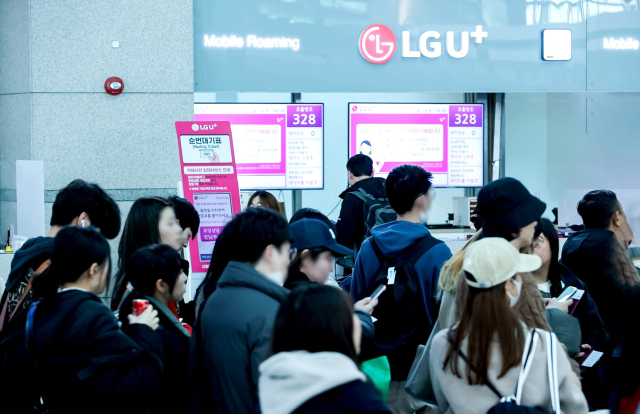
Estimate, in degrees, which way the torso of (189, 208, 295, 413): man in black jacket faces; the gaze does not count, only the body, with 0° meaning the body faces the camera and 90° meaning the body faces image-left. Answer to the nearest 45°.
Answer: approximately 225°

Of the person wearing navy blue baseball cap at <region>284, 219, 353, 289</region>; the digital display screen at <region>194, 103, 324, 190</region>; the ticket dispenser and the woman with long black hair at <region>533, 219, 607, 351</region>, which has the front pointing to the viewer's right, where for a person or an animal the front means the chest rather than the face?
the person wearing navy blue baseball cap

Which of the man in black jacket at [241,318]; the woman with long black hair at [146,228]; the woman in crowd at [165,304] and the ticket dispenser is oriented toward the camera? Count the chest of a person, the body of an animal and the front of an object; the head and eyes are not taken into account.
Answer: the ticket dispenser

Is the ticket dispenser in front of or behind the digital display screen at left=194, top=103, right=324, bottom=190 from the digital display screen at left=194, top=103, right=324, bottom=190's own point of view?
in front

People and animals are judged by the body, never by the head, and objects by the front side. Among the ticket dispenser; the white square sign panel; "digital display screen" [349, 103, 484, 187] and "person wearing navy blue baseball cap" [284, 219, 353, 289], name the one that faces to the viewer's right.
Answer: the person wearing navy blue baseball cap

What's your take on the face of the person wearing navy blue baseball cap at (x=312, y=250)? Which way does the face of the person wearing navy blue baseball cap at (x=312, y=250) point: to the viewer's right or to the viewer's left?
to the viewer's right

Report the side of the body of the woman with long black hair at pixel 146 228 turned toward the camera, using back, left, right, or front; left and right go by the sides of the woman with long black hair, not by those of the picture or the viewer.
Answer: right

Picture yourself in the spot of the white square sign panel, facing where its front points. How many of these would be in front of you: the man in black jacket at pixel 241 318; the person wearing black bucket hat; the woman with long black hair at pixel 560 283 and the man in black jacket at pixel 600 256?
4

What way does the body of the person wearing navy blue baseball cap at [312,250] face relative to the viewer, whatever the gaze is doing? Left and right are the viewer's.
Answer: facing to the right of the viewer
